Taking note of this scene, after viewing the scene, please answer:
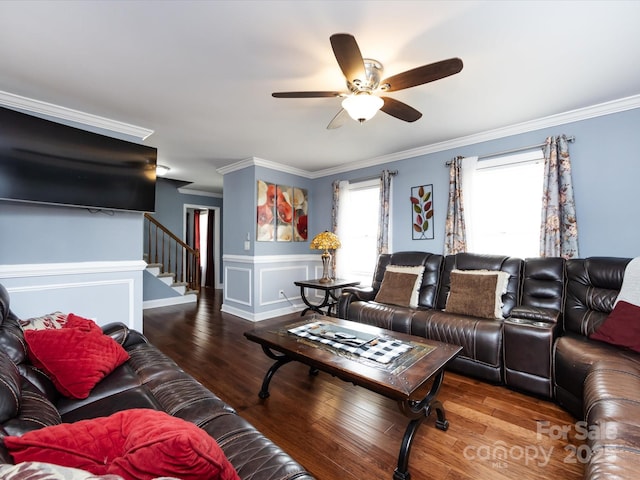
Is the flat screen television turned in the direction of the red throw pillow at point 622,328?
yes

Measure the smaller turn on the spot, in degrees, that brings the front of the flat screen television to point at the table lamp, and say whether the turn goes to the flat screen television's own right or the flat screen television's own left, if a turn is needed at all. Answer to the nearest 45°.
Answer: approximately 45° to the flat screen television's own left

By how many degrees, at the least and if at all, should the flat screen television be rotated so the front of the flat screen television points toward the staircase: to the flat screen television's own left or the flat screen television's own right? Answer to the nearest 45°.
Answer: approximately 90° to the flat screen television's own left

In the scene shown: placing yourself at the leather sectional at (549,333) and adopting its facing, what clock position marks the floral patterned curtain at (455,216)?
The floral patterned curtain is roughly at 3 o'clock from the leather sectional.

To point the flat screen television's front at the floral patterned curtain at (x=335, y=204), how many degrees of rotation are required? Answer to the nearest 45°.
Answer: approximately 45° to its left

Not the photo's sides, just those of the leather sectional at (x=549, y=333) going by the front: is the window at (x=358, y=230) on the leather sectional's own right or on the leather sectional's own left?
on the leather sectional's own right

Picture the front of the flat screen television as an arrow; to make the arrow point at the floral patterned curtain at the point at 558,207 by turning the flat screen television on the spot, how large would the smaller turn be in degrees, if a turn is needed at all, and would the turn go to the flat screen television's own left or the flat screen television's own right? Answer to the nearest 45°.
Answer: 0° — it already faces it

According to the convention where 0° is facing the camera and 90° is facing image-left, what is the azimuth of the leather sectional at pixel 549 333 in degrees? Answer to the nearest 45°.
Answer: approximately 45°

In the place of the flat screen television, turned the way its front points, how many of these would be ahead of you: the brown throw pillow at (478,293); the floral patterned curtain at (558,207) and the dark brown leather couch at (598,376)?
3
